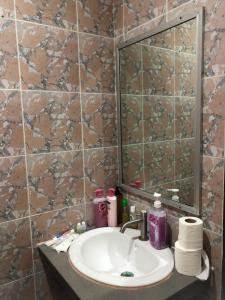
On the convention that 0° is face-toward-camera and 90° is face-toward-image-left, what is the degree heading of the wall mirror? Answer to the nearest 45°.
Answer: approximately 45°
